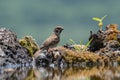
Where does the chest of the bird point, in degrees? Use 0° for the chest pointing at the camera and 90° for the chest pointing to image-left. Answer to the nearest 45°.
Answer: approximately 270°

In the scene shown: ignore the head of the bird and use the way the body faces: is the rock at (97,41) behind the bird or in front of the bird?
in front

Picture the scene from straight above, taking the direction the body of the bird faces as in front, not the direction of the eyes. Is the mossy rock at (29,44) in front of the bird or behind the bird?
behind
